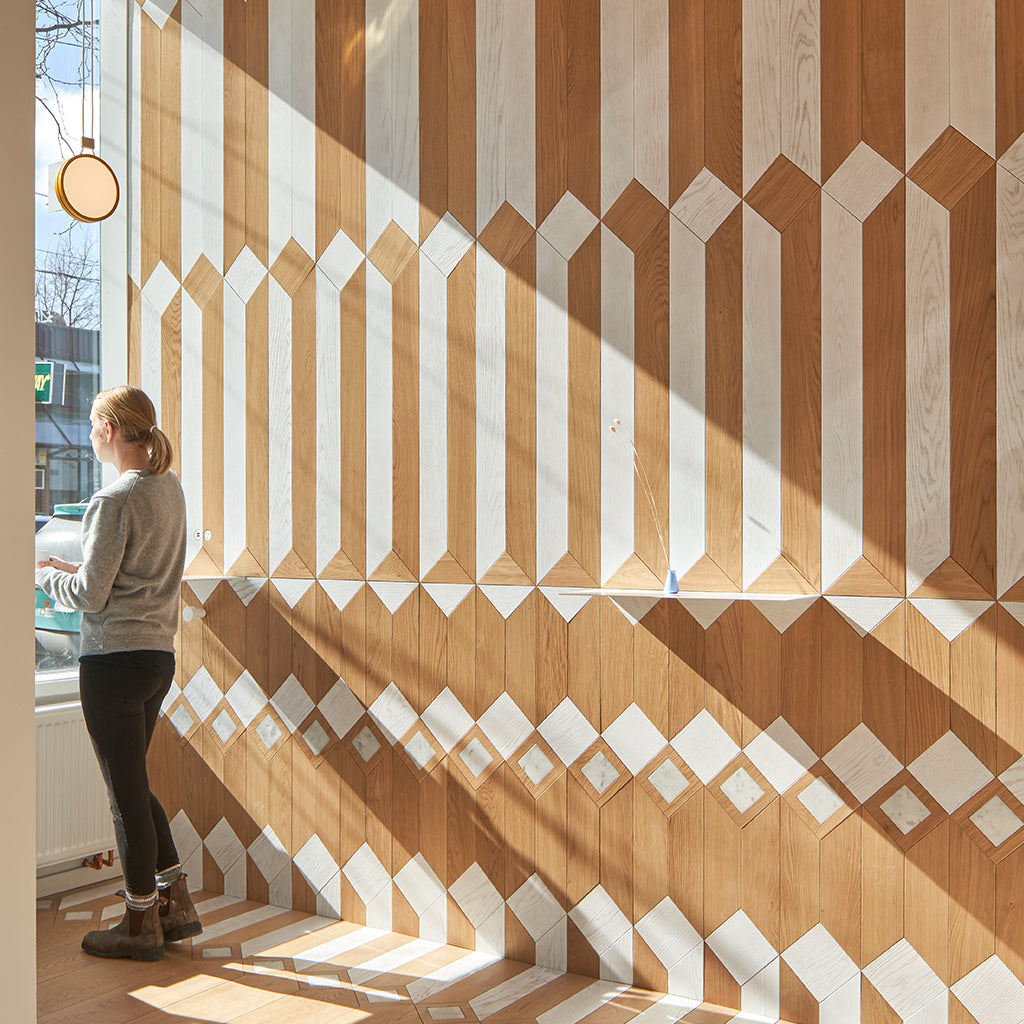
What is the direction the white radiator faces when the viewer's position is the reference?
facing the viewer and to the right of the viewer

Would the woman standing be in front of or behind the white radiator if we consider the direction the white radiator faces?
in front

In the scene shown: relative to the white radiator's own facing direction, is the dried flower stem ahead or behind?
ahead

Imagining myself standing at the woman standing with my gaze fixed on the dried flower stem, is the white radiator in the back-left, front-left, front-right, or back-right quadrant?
back-left
